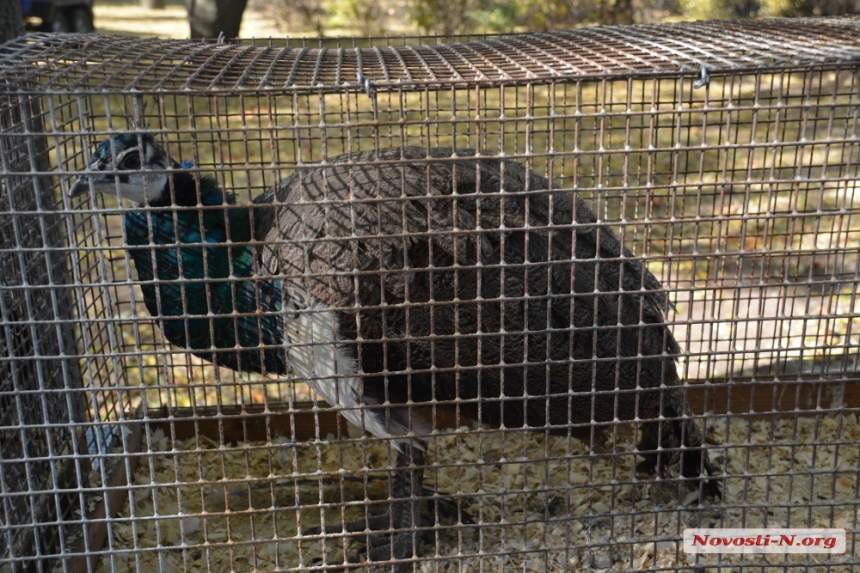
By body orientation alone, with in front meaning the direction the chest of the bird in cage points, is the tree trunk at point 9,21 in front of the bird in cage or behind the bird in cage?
in front

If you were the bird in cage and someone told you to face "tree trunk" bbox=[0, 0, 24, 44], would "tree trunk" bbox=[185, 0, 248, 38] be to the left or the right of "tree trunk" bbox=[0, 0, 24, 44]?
right

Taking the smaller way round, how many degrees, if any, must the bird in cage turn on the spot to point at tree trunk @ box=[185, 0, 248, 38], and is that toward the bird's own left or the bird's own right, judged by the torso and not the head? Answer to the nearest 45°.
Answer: approximately 90° to the bird's own right

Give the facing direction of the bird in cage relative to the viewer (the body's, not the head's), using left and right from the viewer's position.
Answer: facing to the left of the viewer
